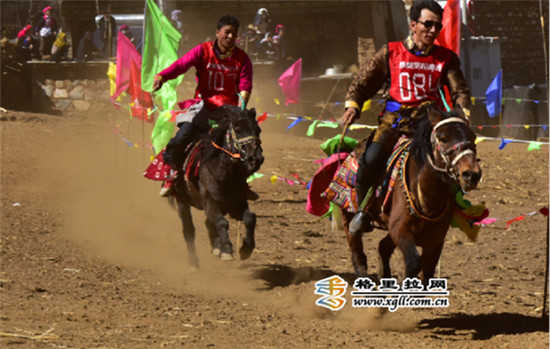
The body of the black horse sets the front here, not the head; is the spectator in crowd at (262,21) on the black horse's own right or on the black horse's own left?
on the black horse's own left

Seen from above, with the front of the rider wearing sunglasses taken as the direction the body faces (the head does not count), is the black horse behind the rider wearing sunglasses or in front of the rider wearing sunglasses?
behind

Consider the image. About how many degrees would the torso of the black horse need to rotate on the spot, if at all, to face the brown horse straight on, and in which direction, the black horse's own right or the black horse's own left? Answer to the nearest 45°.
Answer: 0° — it already faces it

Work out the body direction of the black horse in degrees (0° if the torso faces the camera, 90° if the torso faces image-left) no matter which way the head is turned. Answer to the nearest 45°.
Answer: approximately 315°

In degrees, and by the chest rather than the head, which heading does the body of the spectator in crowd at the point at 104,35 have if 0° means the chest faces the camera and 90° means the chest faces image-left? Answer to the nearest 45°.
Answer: approximately 0°

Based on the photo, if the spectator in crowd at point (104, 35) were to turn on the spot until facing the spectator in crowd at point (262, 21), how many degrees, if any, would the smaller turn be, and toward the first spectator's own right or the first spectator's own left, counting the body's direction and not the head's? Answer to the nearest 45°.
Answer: approximately 45° to the first spectator's own left

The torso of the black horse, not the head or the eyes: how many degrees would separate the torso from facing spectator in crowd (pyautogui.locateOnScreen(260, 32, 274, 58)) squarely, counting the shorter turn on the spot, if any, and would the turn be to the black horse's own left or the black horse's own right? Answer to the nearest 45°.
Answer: approximately 135° to the black horse's own left

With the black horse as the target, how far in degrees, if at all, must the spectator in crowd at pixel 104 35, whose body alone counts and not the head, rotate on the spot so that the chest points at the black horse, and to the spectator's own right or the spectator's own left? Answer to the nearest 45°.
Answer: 0° — they already face it

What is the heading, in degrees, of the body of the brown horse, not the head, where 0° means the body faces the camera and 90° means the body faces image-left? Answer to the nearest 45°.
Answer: approximately 315°
